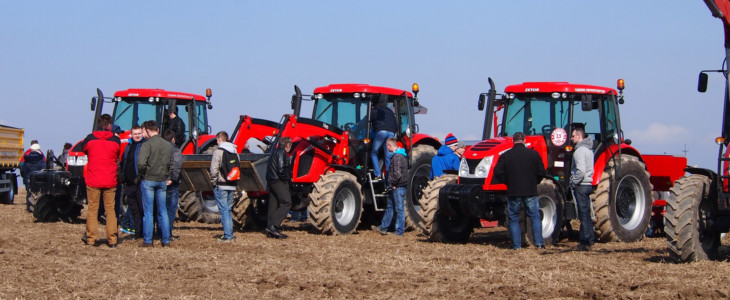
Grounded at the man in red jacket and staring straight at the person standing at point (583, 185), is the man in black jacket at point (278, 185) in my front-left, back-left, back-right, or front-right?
front-left

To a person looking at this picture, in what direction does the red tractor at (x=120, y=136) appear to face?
facing the viewer and to the left of the viewer

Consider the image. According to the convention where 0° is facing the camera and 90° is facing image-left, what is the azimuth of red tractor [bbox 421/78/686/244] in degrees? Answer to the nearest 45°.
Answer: approximately 45°

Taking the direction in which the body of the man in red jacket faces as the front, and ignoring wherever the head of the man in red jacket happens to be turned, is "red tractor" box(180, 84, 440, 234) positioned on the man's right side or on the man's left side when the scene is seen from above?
on the man's right side

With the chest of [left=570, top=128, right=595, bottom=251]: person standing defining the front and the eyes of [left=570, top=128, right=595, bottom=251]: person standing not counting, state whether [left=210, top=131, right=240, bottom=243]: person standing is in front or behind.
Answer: in front

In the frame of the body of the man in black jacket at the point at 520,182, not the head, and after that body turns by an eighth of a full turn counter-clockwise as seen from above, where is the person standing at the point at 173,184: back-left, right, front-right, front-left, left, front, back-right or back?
front-left

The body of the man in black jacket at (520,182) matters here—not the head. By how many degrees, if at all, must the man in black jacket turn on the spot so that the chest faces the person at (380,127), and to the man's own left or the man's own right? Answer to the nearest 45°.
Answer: approximately 45° to the man's own left

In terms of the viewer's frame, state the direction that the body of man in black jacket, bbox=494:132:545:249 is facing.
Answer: away from the camera

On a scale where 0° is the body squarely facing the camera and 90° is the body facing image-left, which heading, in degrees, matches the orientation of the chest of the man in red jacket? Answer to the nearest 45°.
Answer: approximately 180°

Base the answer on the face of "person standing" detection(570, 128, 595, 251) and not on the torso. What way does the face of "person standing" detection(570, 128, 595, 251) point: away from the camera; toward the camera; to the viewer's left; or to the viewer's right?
to the viewer's left

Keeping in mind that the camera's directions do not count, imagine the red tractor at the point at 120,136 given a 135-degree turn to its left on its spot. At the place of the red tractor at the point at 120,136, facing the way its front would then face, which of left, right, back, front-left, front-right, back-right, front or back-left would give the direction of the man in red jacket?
right
